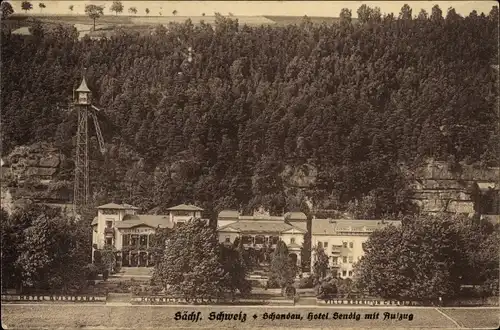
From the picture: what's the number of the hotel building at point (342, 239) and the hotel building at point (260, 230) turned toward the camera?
2

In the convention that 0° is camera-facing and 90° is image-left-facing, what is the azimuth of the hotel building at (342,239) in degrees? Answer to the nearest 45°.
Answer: approximately 0°

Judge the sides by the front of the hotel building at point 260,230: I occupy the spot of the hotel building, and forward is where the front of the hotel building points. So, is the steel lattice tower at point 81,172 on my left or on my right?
on my right

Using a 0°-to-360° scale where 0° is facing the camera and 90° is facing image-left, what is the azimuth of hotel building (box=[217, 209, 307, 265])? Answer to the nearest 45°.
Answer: approximately 0°
